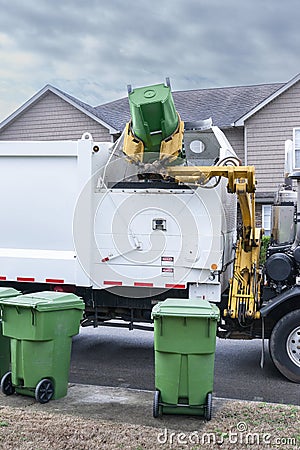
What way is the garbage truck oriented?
to the viewer's right

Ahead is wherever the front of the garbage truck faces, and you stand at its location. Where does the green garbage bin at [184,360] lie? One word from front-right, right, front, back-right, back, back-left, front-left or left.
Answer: right

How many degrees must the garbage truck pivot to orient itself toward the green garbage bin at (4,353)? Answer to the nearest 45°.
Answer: approximately 135° to its right

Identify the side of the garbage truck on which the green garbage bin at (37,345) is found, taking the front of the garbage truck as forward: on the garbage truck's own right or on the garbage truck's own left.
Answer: on the garbage truck's own right
